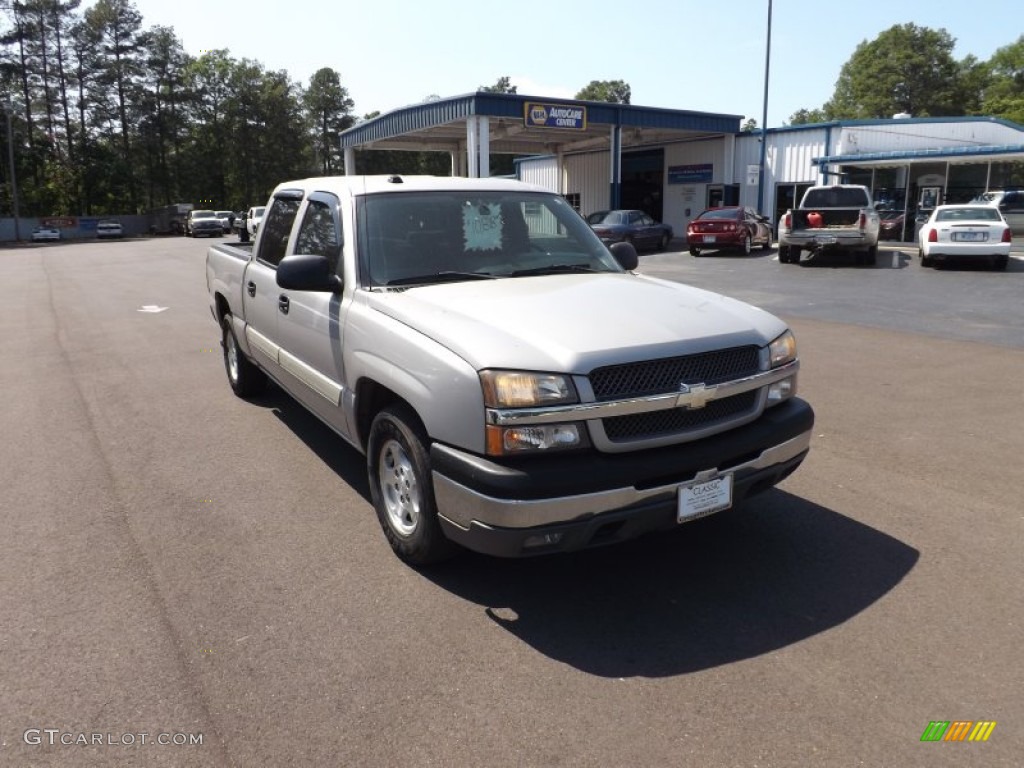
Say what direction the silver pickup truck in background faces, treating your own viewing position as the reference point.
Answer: facing away from the viewer

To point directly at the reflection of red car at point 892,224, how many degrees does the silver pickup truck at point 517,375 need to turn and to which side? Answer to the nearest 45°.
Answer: approximately 90° to its left

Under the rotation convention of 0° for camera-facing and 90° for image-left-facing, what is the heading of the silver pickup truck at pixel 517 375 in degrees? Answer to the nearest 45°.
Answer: approximately 315°

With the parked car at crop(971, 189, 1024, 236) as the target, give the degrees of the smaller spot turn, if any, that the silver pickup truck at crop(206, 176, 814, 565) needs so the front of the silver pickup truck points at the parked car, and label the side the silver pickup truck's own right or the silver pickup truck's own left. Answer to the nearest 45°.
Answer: approximately 90° to the silver pickup truck's own left

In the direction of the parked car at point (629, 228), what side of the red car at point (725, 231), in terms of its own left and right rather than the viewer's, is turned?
left

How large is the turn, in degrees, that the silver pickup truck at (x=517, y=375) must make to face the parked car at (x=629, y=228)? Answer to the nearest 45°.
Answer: approximately 135° to its left

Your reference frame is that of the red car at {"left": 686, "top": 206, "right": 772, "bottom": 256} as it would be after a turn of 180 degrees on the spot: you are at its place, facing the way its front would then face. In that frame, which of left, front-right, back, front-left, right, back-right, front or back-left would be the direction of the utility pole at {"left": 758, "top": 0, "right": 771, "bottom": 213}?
back-right

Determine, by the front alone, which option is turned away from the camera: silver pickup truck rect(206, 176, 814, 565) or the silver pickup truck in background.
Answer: the silver pickup truck in background

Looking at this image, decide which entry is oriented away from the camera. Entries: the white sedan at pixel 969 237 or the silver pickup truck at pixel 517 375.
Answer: the white sedan

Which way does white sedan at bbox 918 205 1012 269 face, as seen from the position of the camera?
facing away from the viewer

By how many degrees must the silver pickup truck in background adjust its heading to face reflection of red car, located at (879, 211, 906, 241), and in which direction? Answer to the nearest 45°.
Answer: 0° — it already faces it

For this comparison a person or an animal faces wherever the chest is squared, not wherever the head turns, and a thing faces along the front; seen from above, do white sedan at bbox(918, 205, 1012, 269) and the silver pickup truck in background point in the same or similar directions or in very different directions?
same or similar directions

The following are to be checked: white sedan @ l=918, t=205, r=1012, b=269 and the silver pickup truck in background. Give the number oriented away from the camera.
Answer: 2

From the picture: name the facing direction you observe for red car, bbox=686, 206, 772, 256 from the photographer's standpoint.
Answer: facing away from the viewer and to the right of the viewer

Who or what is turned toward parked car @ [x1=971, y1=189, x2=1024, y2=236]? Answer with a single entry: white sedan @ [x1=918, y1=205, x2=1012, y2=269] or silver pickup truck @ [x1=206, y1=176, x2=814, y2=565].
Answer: the white sedan
